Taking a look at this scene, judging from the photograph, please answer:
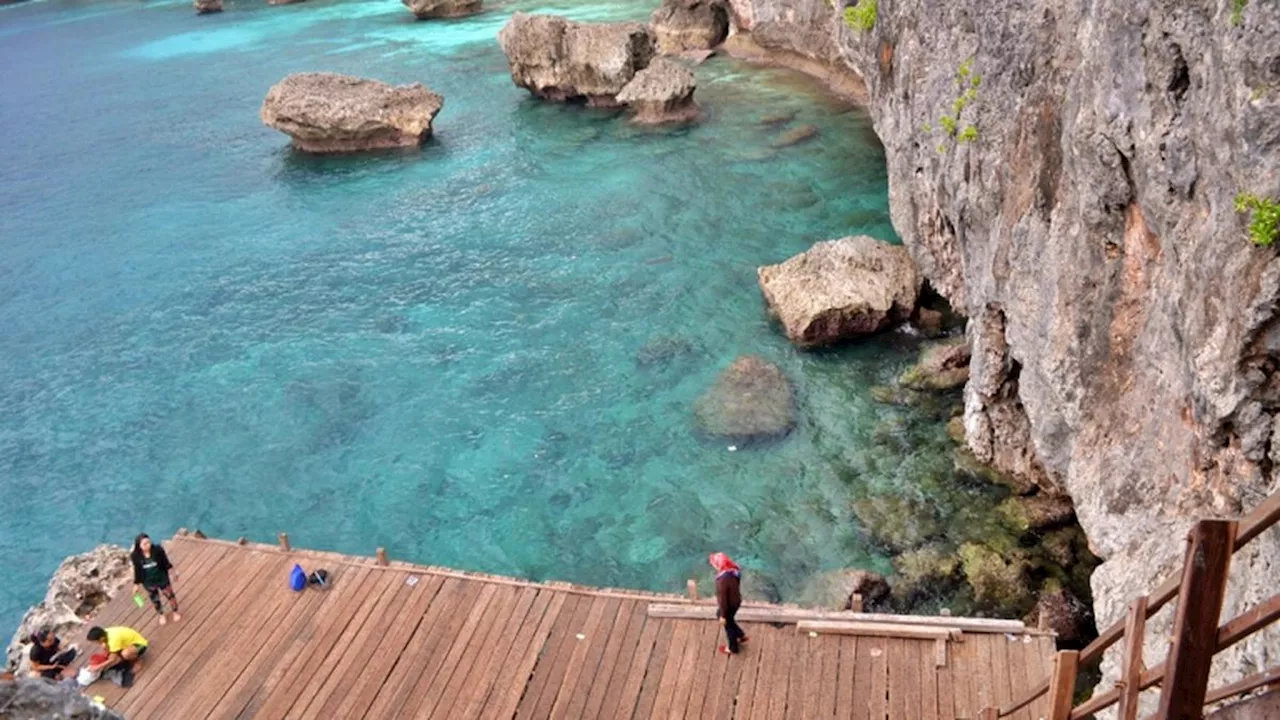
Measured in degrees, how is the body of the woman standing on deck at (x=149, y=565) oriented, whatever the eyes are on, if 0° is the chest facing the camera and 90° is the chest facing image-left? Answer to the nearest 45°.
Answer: approximately 0°

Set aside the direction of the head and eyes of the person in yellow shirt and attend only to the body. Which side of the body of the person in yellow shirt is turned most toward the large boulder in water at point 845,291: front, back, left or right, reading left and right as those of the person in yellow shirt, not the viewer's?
back

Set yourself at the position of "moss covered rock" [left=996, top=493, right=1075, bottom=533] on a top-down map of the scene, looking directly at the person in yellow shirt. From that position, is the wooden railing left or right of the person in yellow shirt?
left

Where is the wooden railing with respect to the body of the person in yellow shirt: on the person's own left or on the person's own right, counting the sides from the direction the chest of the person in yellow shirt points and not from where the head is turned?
on the person's own left

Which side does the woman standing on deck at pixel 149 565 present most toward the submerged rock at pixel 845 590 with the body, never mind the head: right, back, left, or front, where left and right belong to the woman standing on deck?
left

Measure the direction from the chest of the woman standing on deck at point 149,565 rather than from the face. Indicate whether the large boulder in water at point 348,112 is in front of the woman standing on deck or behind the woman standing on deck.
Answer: behind

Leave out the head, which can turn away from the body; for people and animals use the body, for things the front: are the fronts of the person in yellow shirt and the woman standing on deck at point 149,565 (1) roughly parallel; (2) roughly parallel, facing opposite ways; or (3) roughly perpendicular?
roughly perpendicular

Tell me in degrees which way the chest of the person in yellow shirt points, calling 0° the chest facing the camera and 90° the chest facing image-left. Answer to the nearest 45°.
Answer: approximately 90°

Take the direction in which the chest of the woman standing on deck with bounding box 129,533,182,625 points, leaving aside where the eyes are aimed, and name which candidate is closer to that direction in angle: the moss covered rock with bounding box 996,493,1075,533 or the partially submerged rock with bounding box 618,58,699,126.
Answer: the moss covered rock
